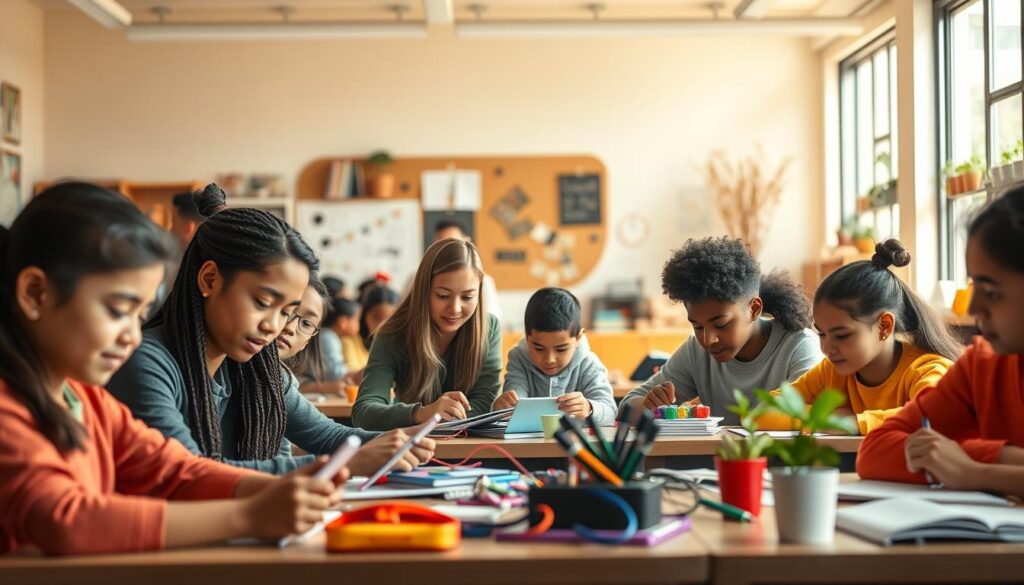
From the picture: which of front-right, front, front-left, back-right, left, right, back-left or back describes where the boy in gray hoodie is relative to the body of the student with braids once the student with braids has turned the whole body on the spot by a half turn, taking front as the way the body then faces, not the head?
right

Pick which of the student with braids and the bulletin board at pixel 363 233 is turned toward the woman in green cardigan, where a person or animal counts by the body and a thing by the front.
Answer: the bulletin board

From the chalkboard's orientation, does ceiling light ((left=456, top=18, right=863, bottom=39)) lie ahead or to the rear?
ahead

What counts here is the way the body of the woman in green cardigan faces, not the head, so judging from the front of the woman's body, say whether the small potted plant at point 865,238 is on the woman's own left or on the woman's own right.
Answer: on the woman's own left

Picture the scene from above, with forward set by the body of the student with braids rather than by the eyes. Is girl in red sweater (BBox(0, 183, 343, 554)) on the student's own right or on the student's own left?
on the student's own right

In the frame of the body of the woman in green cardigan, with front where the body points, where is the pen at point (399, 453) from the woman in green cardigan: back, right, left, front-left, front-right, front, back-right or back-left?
front-right

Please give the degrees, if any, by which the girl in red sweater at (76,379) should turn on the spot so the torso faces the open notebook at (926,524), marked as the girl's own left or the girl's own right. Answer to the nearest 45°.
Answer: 0° — they already face it

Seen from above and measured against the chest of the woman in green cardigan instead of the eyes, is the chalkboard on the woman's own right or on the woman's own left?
on the woman's own left

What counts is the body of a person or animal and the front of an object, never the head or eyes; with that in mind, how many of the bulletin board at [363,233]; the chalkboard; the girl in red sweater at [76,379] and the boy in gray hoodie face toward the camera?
3

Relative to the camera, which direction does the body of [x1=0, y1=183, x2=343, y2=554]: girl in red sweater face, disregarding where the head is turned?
to the viewer's right

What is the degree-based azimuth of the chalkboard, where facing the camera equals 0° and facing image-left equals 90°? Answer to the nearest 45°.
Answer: approximately 0°

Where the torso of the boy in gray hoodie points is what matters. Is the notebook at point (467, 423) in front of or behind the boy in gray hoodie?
in front

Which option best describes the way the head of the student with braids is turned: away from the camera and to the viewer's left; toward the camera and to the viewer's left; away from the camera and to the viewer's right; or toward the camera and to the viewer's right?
toward the camera and to the viewer's right

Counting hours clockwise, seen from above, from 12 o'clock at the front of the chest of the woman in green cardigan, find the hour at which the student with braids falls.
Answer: The student with braids is roughly at 2 o'clock from the woman in green cardigan.
